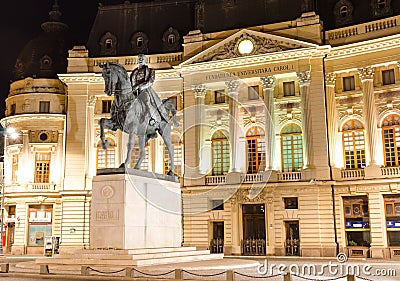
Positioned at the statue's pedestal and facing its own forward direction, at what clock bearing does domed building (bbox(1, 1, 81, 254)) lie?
The domed building is roughly at 4 o'clock from the statue's pedestal.

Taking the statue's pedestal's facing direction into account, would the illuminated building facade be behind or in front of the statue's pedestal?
behind

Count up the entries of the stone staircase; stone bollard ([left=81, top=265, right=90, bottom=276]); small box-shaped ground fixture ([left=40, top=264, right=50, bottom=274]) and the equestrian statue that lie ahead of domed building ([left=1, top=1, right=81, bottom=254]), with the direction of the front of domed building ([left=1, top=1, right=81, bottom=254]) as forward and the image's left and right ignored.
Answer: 4

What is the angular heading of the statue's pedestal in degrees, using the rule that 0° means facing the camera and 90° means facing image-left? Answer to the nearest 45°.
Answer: approximately 45°

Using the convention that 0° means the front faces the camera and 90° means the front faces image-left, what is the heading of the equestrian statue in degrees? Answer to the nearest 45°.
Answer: approximately 45°
